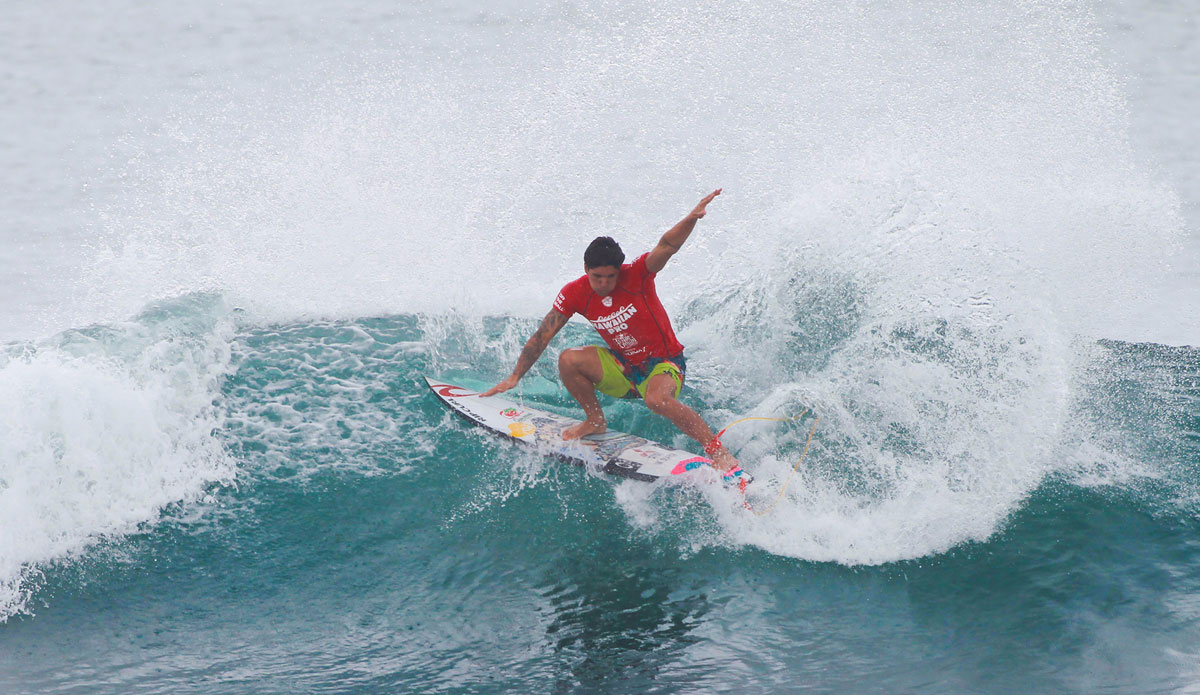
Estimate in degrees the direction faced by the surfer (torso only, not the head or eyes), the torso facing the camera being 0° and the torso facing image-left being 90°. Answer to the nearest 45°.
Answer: approximately 0°
